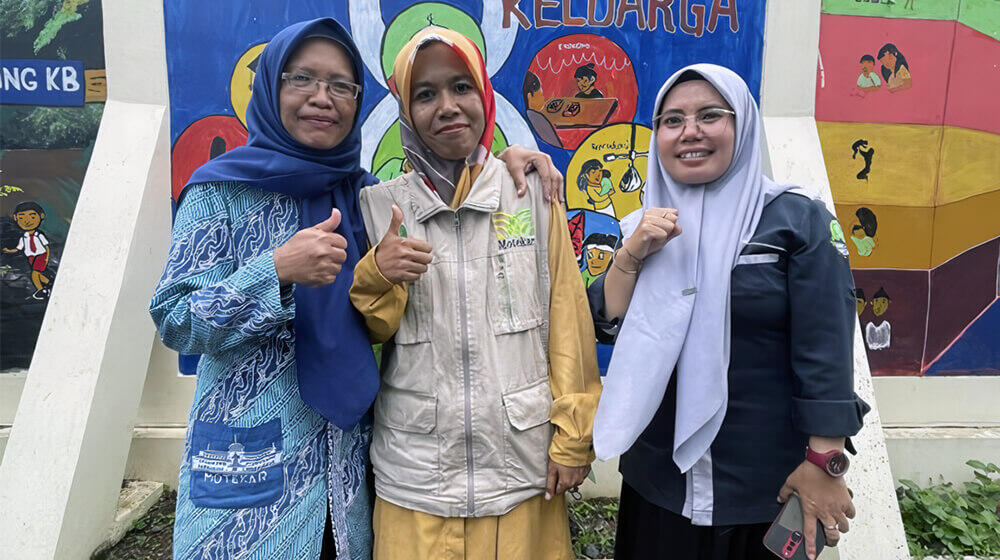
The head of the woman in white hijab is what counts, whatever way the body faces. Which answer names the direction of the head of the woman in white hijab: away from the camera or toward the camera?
toward the camera

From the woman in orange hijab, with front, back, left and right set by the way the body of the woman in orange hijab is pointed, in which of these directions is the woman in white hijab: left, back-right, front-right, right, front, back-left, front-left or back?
left

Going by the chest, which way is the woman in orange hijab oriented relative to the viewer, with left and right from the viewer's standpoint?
facing the viewer

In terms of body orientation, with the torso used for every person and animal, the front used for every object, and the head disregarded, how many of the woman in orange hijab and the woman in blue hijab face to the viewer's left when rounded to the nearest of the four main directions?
0

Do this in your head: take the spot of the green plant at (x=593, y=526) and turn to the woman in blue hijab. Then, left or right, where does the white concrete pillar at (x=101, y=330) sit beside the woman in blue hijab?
right

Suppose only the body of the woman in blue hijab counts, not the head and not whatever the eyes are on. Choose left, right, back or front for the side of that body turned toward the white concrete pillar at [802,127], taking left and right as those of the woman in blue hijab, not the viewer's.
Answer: left

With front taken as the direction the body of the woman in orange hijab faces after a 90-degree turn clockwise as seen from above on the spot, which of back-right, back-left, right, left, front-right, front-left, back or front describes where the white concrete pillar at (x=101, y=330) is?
front-right

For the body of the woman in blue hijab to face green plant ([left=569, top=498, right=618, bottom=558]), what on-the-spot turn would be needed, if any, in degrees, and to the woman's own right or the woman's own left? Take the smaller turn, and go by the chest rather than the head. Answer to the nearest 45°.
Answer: approximately 90° to the woman's own left

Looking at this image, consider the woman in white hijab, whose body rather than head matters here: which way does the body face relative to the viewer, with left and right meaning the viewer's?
facing the viewer and to the left of the viewer

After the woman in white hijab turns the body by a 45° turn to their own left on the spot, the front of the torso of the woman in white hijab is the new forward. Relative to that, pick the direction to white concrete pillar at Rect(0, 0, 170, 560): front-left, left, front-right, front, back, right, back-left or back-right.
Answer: right

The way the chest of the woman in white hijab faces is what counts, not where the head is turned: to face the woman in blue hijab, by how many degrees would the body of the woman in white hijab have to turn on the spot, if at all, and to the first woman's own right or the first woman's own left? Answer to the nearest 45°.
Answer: approximately 45° to the first woman's own right

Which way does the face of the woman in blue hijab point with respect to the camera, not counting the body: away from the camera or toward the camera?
toward the camera

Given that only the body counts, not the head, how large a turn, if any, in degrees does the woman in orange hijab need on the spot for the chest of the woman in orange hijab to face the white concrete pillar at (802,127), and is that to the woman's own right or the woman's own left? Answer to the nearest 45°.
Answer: approximately 135° to the woman's own left

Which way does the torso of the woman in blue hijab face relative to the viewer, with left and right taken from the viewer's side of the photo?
facing the viewer and to the right of the viewer

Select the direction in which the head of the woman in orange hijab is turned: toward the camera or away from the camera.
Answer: toward the camera
